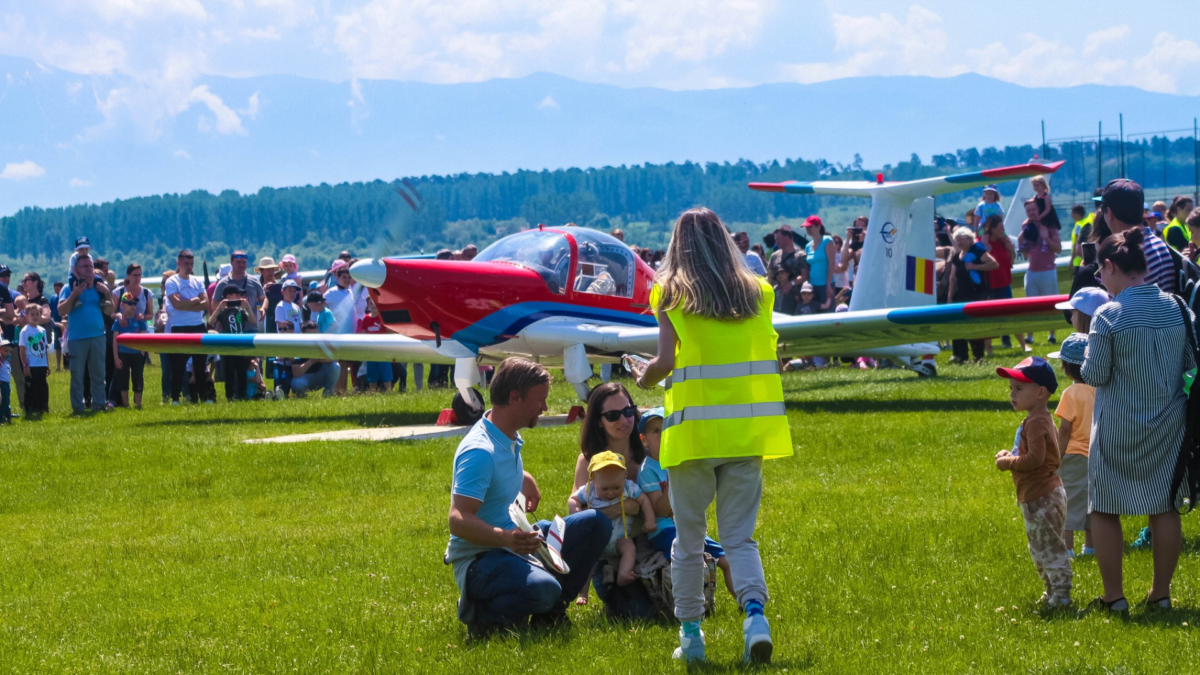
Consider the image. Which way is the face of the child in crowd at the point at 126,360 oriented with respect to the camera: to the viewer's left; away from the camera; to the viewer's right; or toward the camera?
toward the camera

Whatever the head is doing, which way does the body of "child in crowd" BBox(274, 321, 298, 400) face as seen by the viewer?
toward the camera

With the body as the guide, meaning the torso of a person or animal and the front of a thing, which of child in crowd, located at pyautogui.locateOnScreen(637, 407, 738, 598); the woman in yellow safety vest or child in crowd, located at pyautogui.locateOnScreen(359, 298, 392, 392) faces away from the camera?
the woman in yellow safety vest

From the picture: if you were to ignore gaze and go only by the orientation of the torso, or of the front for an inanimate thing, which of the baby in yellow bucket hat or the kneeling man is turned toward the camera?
the baby in yellow bucket hat

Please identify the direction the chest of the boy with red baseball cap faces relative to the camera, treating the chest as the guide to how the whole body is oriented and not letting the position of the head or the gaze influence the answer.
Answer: to the viewer's left

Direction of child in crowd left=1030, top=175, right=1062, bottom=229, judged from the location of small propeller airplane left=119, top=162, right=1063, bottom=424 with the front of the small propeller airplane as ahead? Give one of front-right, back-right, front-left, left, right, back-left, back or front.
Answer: back

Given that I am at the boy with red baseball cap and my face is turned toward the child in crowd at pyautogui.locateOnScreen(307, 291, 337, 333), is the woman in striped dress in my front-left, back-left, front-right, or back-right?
back-right

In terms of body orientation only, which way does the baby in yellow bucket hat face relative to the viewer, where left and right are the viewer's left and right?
facing the viewer

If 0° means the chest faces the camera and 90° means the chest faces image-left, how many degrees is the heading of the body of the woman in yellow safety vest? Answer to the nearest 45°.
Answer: approximately 180°

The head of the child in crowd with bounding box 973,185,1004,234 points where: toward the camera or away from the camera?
toward the camera

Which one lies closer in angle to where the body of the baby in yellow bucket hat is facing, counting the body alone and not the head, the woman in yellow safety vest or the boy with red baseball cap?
the woman in yellow safety vest

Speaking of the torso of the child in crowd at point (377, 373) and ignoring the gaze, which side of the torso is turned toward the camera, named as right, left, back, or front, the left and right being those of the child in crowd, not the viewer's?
front

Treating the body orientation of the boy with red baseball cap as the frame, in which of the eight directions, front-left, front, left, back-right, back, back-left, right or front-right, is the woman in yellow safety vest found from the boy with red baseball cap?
front-left

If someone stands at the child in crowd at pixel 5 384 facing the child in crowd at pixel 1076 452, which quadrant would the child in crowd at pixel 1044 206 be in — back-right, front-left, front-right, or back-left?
front-left

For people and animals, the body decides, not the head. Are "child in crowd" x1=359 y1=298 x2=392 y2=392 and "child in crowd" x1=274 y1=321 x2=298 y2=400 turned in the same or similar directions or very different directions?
same or similar directions

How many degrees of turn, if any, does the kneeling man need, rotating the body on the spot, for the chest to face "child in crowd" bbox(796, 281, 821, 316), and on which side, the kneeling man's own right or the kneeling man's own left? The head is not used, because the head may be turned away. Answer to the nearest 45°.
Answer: approximately 90° to the kneeling man's own left

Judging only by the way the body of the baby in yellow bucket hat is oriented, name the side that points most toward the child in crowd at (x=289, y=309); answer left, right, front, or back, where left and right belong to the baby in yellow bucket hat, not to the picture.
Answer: back
